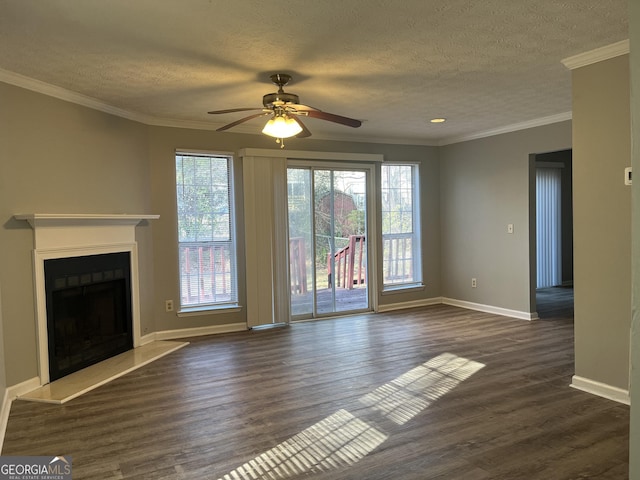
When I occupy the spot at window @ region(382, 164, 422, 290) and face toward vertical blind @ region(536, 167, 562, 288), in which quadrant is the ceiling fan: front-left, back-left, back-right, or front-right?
back-right

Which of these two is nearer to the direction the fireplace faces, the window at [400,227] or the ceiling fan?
the ceiling fan

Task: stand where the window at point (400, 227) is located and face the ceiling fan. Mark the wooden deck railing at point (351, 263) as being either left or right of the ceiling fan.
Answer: right

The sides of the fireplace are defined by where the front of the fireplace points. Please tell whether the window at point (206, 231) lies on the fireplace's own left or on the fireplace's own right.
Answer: on the fireplace's own left

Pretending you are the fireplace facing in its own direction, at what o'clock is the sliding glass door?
The sliding glass door is roughly at 10 o'clock from the fireplace.

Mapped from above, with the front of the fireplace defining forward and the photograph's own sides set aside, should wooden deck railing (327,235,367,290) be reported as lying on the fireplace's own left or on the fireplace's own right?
on the fireplace's own left

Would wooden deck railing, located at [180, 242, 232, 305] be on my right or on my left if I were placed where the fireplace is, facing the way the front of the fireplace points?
on my left

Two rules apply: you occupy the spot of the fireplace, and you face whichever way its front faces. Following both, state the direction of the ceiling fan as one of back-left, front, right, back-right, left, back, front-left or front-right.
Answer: front

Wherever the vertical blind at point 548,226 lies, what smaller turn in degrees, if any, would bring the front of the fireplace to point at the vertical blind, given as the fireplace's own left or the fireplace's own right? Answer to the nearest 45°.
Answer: approximately 45° to the fireplace's own left

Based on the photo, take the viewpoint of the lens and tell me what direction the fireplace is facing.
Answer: facing the viewer and to the right of the viewer

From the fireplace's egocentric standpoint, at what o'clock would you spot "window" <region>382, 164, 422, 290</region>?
The window is roughly at 10 o'clock from the fireplace.
